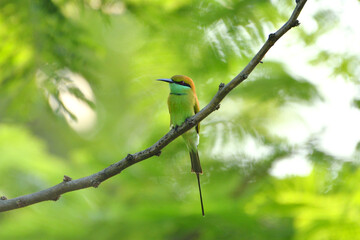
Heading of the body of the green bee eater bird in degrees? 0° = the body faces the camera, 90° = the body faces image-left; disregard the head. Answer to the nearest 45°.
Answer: approximately 45°
